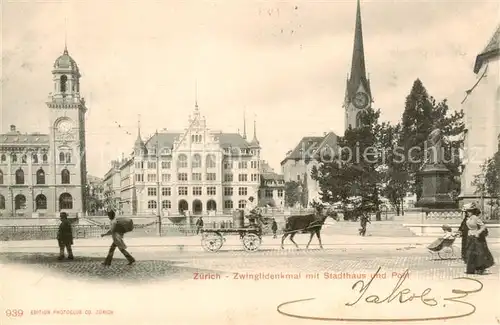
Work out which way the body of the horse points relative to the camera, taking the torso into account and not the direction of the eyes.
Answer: to the viewer's right

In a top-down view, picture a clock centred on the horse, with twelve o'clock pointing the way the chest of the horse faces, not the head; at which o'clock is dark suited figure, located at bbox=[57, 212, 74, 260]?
The dark suited figure is roughly at 5 o'clock from the horse.

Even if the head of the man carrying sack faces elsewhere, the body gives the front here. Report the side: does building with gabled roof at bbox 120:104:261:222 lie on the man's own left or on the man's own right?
on the man's own right

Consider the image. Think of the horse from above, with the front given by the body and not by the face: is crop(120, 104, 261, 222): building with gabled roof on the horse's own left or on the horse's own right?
on the horse's own left

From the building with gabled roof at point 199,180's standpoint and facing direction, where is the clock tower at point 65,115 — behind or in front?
in front

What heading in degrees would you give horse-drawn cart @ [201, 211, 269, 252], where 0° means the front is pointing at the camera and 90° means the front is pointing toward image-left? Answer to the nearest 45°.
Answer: approximately 270°

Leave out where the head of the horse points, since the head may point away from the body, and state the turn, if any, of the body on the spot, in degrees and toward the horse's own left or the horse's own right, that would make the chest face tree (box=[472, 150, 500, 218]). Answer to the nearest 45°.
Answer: approximately 45° to the horse's own left

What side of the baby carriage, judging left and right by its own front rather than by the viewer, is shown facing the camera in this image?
left

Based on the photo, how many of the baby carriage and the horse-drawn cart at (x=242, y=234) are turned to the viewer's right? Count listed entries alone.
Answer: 1

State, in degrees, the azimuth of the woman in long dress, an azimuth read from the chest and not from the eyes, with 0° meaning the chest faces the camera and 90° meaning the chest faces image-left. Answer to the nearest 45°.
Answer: approximately 90°

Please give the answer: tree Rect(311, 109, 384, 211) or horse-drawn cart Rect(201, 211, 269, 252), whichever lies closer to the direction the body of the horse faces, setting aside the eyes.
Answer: the tree

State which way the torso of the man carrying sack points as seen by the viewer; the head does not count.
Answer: to the viewer's left

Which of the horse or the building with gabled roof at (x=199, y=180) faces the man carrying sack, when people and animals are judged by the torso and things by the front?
the building with gabled roof

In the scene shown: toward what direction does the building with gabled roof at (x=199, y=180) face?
toward the camera
